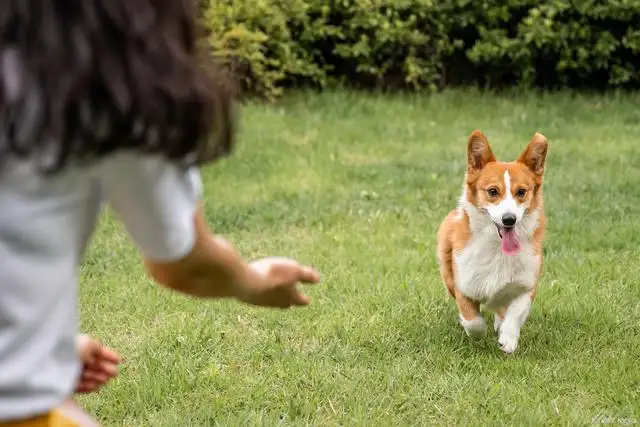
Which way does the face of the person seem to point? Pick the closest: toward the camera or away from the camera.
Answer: away from the camera

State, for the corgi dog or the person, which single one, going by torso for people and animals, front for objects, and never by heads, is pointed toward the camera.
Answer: the corgi dog

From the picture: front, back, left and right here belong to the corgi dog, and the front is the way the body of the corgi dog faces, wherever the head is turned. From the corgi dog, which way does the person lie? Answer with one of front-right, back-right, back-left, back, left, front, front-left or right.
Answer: front

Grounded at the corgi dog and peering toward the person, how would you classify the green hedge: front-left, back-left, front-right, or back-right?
back-right

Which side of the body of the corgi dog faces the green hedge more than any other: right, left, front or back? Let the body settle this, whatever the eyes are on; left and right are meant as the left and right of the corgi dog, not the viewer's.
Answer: back

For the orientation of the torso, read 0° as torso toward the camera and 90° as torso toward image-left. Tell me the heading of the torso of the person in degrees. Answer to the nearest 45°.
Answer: approximately 225°

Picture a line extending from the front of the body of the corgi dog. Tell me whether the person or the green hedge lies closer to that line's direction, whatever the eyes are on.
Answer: the person

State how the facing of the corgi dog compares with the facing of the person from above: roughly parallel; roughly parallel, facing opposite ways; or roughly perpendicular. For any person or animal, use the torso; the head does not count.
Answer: roughly parallel, facing opposite ways

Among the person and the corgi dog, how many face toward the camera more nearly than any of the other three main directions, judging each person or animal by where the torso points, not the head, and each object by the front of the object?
1

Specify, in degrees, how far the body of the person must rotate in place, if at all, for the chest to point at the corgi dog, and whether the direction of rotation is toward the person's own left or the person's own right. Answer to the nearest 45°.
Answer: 0° — they already face it

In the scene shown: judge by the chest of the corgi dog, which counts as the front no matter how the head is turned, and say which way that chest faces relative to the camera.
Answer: toward the camera
